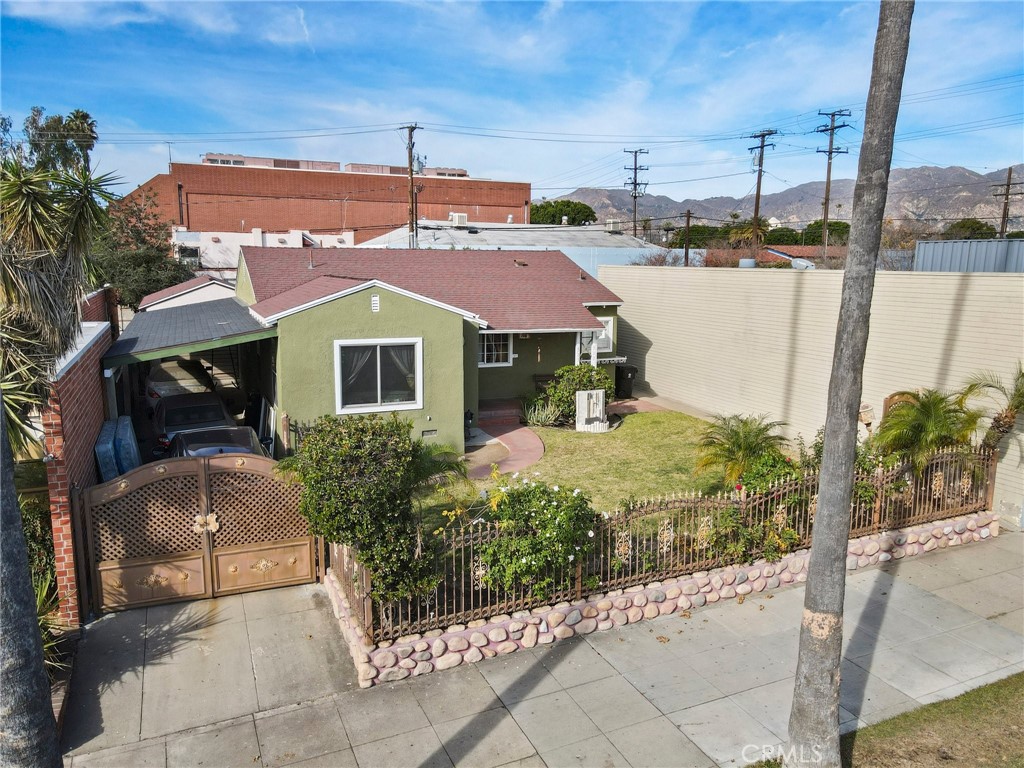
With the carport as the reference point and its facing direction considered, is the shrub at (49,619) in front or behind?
in front

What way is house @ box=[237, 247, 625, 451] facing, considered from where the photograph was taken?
facing the viewer

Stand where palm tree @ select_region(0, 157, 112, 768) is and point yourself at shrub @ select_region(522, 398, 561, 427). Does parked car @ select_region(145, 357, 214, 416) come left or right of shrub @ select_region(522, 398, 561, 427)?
left

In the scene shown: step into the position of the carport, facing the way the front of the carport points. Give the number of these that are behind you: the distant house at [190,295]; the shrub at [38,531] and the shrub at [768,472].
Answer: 1

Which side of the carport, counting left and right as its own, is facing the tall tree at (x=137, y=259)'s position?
back

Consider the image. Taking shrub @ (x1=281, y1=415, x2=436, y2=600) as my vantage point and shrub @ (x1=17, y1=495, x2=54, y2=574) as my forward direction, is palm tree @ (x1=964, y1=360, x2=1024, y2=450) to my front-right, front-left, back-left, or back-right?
back-right

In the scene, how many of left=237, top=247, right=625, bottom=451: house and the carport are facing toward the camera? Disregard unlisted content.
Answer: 2

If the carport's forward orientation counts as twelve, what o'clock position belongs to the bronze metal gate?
The bronze metal gate is roughly at 12 o'clock from the carport.

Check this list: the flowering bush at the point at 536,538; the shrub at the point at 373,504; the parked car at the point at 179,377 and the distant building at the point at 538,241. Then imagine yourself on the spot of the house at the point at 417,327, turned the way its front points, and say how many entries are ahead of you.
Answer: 2

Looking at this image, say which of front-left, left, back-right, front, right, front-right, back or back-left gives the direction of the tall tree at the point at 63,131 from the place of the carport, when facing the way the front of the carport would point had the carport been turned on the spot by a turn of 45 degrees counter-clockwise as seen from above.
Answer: back-left

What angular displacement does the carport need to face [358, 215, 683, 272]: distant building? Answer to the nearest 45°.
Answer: approximately 135° to its left

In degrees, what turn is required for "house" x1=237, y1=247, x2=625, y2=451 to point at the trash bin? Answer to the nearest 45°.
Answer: approximately 135° to its left

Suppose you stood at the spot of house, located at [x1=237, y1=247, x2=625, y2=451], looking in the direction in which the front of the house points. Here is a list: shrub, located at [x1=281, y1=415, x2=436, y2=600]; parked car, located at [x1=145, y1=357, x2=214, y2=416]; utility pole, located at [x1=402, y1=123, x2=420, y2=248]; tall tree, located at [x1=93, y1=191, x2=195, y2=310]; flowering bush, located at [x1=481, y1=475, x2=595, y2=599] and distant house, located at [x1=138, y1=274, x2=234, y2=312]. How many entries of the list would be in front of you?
2

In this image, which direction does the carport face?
toward the camera

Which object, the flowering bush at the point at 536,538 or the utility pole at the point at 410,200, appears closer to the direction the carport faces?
the flowering bush

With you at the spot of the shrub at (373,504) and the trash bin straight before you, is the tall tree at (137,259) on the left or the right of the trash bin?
left
